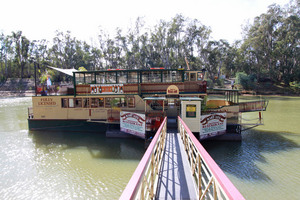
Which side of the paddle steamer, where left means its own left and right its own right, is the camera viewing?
right

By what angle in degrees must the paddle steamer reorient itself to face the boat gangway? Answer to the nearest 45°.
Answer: approximately 90° to its right
